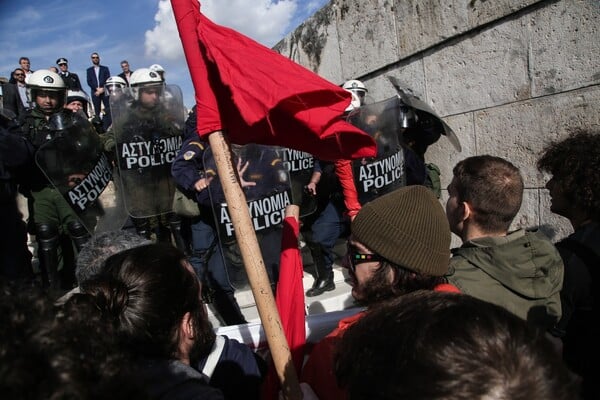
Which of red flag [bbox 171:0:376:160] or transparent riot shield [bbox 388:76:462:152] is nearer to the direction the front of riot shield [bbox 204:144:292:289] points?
the red flag

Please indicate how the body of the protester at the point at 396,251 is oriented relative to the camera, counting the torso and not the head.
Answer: to the viewer's left

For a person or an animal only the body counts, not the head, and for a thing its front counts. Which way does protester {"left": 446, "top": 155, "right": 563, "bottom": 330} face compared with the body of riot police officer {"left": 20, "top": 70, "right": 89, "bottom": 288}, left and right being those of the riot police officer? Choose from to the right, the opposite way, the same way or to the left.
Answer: the opposite way

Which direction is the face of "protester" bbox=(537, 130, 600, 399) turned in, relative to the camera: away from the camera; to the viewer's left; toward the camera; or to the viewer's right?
to the viewer's left

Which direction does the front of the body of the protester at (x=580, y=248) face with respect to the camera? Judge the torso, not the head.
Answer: to the viewer's left

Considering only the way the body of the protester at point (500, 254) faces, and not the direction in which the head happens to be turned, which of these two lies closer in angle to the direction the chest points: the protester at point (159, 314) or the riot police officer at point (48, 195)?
the riot police officer

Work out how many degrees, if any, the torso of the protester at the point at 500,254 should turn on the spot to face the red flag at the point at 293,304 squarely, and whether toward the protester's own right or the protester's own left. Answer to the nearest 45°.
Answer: approximately 90° to the protester's own left

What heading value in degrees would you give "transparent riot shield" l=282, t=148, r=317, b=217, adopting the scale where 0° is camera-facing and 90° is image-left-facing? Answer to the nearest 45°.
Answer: approximately 0°

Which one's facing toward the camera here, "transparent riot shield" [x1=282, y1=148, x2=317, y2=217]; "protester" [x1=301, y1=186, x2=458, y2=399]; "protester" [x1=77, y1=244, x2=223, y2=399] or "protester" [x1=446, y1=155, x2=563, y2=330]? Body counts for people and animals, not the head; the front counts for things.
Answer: the transparent riot shield

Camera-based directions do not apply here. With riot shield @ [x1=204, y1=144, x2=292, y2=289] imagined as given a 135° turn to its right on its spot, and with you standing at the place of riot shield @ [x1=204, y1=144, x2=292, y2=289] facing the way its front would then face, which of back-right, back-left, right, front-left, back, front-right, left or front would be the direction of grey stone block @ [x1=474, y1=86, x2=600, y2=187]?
back-right

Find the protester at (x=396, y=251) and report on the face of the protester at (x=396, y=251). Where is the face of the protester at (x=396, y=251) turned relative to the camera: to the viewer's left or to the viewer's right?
to the viewer's left
